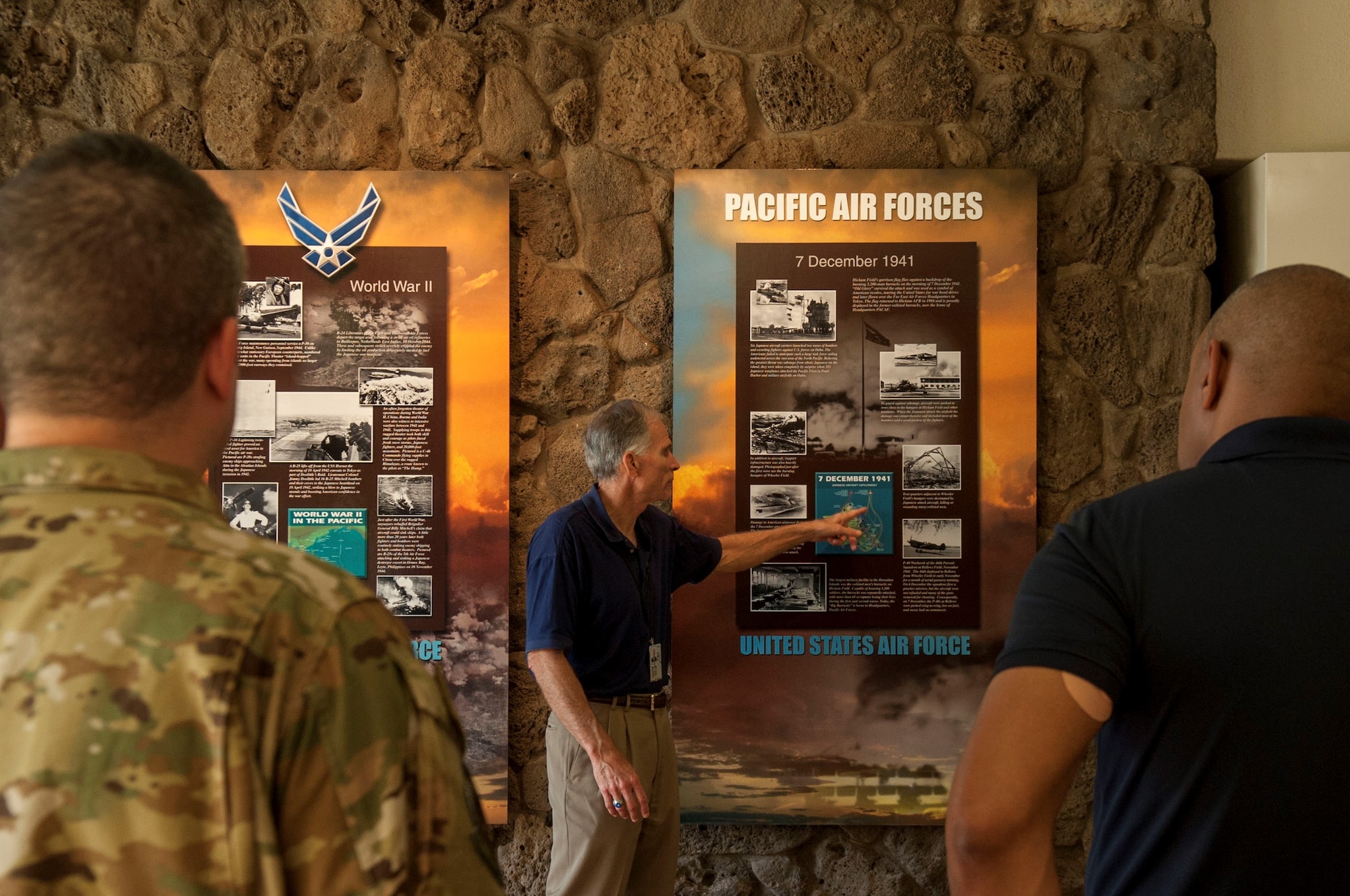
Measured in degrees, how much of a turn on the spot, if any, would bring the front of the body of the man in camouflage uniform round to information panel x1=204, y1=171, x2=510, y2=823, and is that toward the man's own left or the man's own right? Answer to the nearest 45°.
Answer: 0° — they already face it

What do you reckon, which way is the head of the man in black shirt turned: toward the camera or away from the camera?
away from the camera

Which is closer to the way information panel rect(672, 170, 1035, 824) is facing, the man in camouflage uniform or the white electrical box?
the man in camouflage uniform

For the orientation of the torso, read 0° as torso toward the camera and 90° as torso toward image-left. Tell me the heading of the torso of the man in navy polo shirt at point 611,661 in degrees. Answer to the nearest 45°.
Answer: approximately 315°

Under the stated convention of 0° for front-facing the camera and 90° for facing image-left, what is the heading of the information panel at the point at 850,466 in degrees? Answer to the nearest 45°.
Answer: approximately 0°

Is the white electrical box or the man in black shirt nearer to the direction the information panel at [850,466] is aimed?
the man in black shirt

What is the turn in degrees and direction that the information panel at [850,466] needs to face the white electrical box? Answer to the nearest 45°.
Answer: approximately 90° to its left

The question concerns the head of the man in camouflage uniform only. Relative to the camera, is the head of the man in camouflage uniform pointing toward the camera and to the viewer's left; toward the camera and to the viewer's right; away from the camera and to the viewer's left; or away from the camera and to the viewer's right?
away from the camera and to the viewer's right

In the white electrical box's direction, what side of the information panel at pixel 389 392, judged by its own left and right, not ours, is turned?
left

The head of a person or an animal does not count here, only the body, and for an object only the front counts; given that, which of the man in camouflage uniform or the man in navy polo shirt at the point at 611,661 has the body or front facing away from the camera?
the man in camouflage uniform

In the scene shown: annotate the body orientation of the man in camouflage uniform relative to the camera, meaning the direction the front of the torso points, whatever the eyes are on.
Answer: away from the camera

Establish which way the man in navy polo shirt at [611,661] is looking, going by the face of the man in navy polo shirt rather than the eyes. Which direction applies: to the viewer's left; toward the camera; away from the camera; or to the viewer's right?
to the viewer's right

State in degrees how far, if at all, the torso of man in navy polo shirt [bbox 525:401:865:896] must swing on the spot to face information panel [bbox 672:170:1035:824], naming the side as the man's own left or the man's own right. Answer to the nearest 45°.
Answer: approximately 90° to the man's own left

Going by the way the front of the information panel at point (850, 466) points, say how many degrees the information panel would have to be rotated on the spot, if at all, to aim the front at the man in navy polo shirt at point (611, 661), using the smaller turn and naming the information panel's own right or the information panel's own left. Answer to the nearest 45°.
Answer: approximately 45° to the information panel's own right
